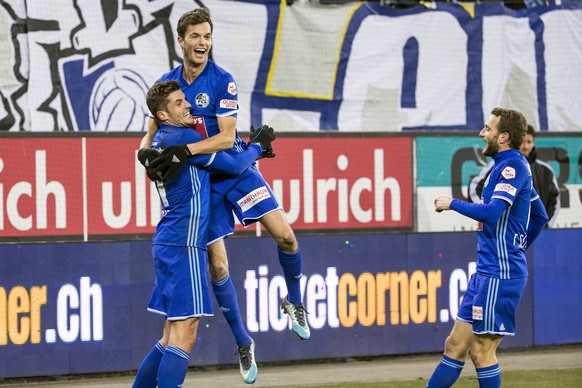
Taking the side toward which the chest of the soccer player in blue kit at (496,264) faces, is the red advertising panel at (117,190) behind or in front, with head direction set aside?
in front

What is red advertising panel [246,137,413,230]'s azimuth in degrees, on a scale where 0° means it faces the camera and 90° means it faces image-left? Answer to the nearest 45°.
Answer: approximately 0°

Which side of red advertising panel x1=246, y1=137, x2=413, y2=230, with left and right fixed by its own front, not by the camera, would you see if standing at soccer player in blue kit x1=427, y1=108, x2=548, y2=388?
front

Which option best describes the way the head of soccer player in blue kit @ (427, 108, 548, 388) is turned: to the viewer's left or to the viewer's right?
to the viewer's left

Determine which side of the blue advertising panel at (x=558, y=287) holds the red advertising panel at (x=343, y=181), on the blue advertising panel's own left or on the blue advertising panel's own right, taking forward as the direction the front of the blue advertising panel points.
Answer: on the blue advertising panel's own right

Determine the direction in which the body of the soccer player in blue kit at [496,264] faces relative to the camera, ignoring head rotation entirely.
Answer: to the viewer's left

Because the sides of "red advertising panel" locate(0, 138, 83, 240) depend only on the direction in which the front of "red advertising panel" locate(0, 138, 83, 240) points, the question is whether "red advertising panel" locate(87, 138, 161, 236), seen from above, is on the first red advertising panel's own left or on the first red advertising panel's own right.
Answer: on the first red advertising panel's own left

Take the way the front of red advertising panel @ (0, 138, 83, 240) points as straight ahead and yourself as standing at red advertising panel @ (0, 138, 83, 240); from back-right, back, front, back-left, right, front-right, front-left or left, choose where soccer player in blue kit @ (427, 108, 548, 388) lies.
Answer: front-left
